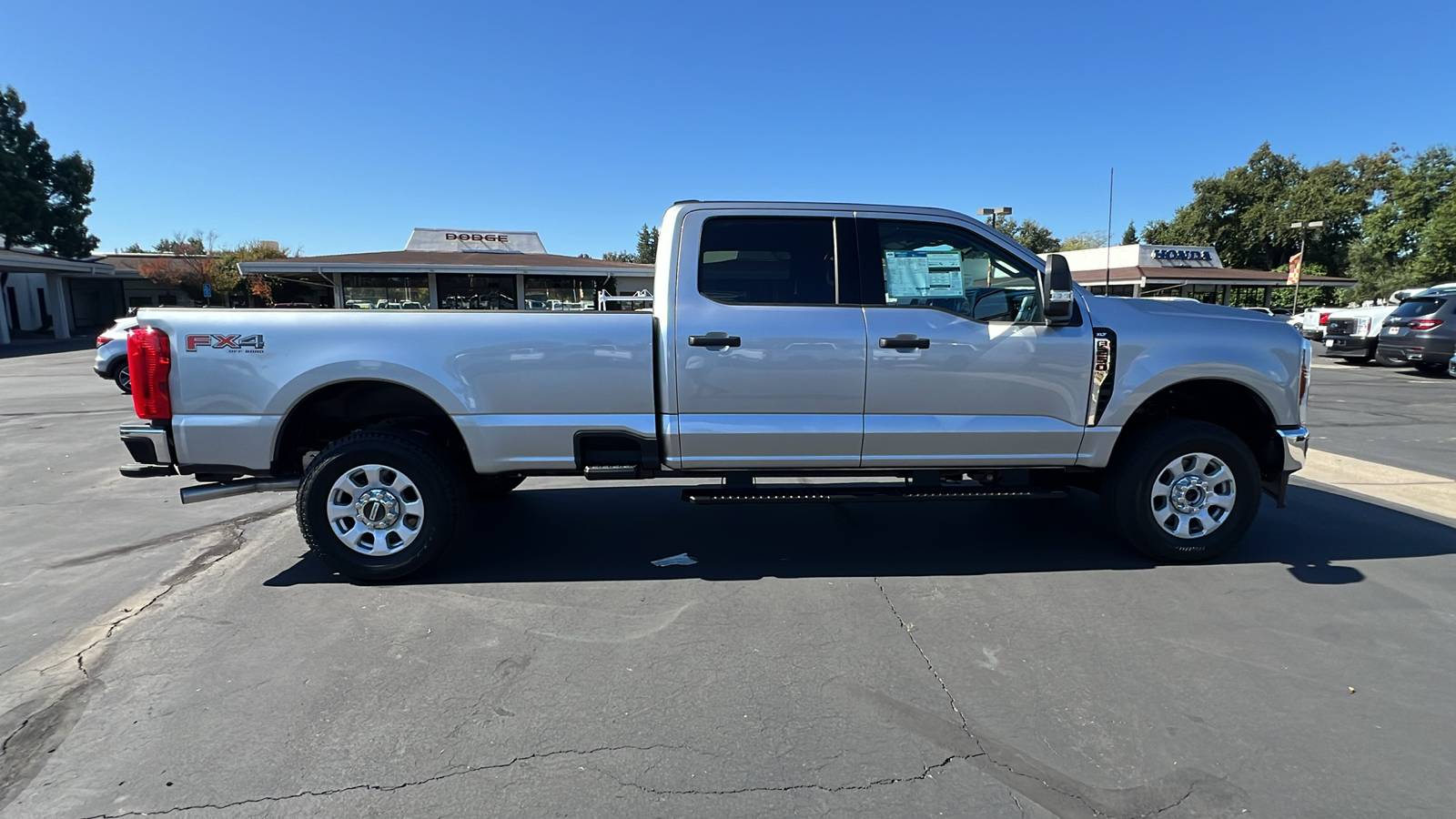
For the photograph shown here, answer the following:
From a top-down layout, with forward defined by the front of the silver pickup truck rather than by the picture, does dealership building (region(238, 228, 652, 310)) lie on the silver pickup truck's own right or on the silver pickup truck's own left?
on the silver pickup truck's own left

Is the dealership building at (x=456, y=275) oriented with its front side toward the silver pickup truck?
yes

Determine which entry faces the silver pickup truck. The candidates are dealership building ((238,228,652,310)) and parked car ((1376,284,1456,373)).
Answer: the dealership building

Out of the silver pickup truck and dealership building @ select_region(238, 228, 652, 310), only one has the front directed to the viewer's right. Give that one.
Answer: the silver pickup truck

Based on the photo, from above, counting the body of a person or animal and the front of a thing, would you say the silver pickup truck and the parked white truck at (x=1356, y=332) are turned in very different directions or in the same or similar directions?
very different directions

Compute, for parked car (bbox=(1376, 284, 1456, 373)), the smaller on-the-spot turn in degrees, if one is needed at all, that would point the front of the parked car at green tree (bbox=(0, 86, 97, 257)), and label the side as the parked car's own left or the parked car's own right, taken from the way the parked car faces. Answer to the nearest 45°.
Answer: approximately 135° to the parked car's own left

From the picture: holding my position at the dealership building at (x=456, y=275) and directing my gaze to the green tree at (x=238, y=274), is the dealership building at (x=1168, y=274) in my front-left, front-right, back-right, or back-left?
back-right

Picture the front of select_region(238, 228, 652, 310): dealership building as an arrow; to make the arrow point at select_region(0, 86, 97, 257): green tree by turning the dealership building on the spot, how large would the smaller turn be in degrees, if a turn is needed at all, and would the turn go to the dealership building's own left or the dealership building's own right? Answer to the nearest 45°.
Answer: approximately 135° to the dealership building's own right

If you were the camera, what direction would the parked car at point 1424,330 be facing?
facing away from the viewer and to the right of the viewer

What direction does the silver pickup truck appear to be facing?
to the viewer's right
